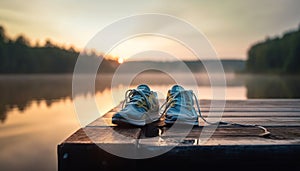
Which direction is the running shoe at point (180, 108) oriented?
toward the camera

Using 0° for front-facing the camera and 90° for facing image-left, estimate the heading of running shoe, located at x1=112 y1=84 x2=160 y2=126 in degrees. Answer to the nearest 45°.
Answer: approximately 45°

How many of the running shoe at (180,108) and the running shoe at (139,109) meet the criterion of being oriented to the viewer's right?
0
